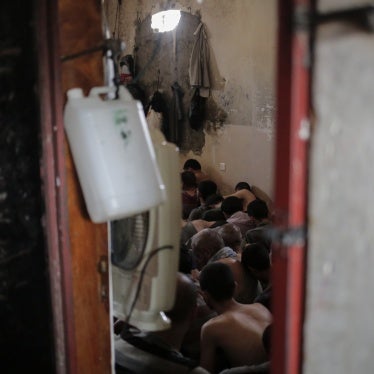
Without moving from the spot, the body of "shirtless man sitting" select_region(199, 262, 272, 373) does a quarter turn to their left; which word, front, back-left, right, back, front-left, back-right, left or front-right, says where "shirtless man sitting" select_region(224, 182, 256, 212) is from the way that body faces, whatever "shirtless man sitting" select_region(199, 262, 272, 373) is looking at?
back-right

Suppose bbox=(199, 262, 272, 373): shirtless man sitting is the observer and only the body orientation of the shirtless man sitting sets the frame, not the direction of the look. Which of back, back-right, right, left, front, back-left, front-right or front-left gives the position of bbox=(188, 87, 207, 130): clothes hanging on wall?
front-right

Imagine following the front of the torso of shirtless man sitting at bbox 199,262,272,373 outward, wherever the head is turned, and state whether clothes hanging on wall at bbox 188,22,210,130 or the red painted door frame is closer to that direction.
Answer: the clothes hanging on wall

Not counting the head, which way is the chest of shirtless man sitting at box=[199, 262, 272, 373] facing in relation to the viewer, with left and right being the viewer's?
facing away from the viewer and to the left of the viewer

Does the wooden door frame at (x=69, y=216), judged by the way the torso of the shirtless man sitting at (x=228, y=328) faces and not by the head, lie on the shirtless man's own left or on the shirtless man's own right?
on the shirtless man's own left

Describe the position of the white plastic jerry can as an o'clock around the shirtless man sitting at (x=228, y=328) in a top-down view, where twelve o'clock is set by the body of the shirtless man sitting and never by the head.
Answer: The white plastic jerry can is roughly at 8 o'clock from the shirtless man sitting.

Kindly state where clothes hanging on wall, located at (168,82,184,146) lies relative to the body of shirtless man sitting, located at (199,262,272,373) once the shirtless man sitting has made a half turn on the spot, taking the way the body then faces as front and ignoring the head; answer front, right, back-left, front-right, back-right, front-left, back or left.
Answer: back-left

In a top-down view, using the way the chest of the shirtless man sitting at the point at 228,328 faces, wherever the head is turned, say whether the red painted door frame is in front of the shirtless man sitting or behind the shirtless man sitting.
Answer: behind

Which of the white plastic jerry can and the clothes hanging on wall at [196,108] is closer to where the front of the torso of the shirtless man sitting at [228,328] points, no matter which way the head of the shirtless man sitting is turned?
the clothes hanging on wall

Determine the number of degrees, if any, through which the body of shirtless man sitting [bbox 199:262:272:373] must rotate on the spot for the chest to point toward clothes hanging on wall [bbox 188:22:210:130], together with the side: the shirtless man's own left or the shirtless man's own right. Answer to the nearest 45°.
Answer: approximately 45° to the shirtless man's own right
